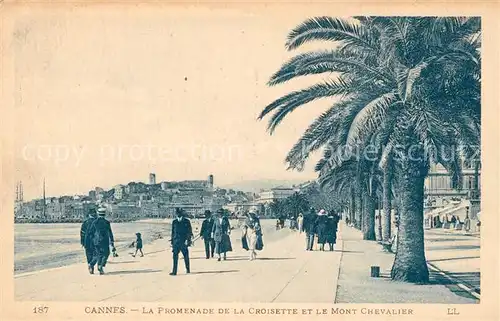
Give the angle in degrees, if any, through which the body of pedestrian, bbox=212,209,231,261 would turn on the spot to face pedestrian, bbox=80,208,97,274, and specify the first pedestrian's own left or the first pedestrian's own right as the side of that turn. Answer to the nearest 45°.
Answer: approximately 90° to the first pedestrian's own right

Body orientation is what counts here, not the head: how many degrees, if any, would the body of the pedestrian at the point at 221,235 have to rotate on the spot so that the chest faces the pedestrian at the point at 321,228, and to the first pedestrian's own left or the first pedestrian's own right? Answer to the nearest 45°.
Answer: approximately 90° to the first pedestrian's own left
